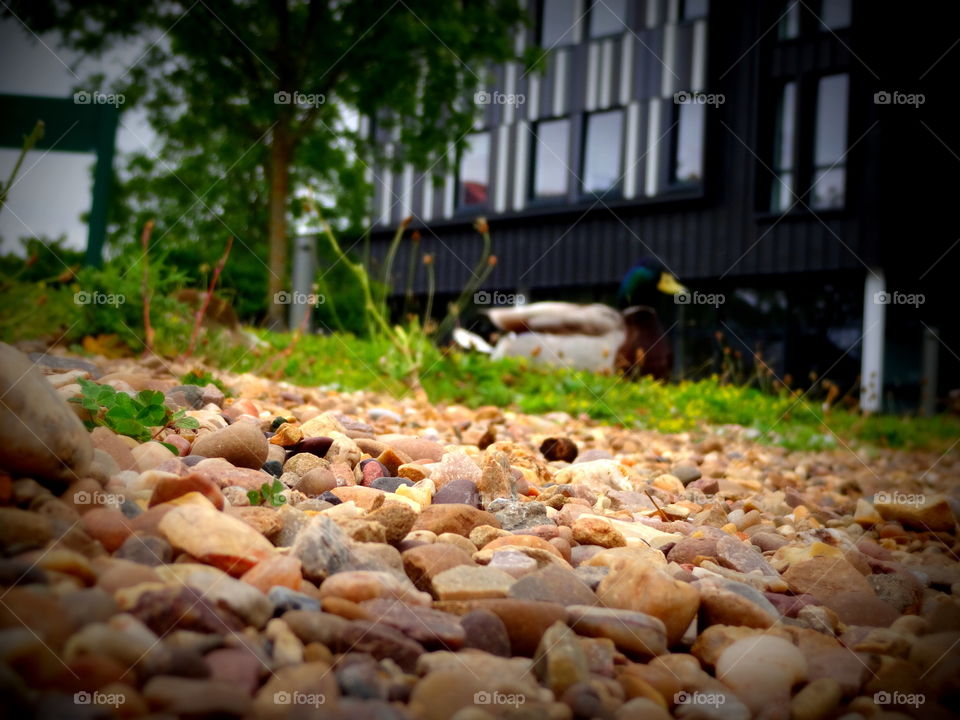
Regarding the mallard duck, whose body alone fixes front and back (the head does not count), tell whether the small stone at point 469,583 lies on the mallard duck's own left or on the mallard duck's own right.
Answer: on the mallard duck's own right

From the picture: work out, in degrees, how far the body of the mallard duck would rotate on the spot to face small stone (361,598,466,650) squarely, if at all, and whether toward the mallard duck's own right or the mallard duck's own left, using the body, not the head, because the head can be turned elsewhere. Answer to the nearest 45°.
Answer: approximately 90° to the mallard duck's own right

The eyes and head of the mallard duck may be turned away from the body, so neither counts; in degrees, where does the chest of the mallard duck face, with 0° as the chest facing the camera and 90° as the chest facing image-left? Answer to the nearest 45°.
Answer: approximately 270°

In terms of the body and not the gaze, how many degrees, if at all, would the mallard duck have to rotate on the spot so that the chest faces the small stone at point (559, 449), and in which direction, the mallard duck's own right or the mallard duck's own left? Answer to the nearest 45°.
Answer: approximately 90° to the mallard duck's own right

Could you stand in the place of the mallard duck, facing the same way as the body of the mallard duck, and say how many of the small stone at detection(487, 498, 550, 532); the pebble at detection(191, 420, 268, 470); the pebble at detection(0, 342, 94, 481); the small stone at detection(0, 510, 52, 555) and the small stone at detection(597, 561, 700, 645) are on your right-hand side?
5

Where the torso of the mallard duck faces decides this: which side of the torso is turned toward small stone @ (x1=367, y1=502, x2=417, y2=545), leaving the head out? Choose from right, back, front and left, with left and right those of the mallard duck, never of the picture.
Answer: right

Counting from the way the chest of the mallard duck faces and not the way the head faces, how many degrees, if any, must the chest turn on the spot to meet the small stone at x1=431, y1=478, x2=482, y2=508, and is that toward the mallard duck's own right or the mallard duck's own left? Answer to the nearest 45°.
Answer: approximately 90° to the mallard duck's own right

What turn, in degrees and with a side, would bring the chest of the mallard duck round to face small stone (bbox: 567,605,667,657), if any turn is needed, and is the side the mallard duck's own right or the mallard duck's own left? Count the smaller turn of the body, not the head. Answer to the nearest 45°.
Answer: approximately 90° to the mallard duck's own right

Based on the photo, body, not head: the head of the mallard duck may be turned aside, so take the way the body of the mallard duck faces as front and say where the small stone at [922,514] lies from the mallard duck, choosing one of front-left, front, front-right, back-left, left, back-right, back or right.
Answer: right

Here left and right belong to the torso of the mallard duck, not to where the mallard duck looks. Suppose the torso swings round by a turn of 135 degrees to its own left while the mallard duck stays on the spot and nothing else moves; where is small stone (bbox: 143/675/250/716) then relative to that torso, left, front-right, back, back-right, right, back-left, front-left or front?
back-left

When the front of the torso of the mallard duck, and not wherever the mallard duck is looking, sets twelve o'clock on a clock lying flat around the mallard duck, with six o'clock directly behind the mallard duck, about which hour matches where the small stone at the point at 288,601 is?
The small stone is roughly at 3 o'clock from the mallard duck.

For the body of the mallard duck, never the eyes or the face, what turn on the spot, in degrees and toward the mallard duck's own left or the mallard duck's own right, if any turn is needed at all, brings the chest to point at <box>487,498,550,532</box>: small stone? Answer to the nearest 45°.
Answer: approximately 90° to the mallard duck's own right

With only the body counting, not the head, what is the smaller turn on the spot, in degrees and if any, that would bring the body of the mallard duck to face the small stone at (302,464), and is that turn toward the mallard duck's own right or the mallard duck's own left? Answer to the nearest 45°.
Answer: approximately 90° to the mallard duck's own right
